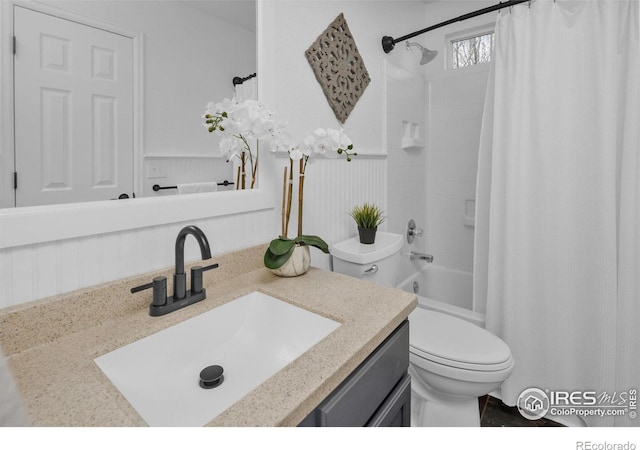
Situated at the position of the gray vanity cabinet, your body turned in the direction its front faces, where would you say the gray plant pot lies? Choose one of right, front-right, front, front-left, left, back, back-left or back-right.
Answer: back-left

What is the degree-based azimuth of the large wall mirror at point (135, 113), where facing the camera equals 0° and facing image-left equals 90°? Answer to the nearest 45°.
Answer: approximately 315°

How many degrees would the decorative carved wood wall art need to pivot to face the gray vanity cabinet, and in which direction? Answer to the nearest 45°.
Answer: approximately 45° to its right
